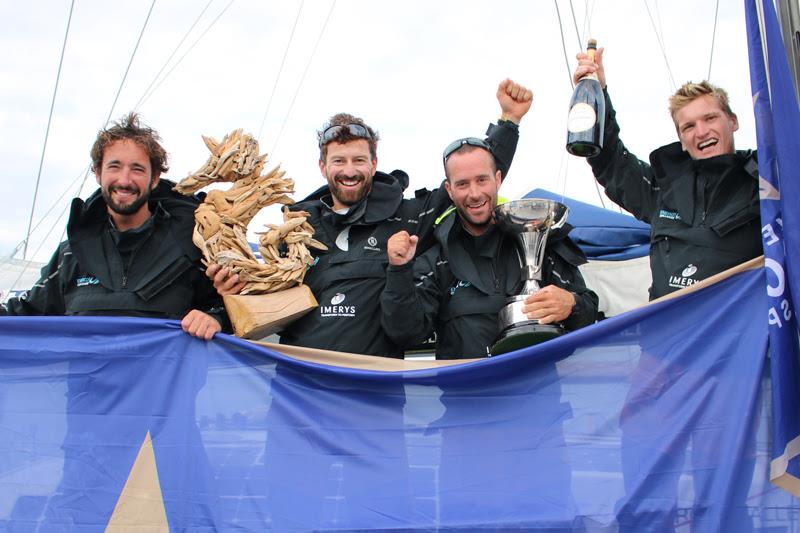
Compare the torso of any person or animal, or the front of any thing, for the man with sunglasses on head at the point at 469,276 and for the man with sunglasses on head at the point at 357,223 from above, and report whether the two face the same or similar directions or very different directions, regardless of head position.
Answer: same or similar directions

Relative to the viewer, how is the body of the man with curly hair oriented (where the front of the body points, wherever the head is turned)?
toward the camera

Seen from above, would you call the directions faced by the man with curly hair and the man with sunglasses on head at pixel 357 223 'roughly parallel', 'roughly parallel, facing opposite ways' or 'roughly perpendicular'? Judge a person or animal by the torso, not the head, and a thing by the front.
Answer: roughly parallel

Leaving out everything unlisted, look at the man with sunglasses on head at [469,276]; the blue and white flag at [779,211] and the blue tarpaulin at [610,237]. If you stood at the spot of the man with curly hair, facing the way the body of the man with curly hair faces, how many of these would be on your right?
0

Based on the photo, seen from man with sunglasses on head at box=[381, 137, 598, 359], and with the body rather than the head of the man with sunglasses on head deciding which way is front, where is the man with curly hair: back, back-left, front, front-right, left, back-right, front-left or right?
right

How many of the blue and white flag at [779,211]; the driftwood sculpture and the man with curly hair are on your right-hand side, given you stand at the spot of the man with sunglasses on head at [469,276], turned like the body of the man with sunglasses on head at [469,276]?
2

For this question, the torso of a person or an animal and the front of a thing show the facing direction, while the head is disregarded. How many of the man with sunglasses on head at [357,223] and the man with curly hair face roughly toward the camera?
2

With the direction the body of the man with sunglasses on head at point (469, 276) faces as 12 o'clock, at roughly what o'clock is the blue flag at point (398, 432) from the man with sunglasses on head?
The blue flag is roughly at 1 o'clock from the man with sunglasses on head.

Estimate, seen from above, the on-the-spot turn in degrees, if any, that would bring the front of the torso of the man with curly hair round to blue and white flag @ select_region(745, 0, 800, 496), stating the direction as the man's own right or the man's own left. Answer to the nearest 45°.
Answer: approximately 45° to the man's own left

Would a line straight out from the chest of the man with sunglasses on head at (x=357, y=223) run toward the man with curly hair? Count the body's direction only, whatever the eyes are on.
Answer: no

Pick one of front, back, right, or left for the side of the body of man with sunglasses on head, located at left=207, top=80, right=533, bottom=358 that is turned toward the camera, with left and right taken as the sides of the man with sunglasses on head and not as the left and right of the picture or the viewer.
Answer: front

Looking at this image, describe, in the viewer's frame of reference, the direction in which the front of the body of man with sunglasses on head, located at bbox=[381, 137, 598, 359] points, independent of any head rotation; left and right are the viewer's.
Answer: facing the viewer

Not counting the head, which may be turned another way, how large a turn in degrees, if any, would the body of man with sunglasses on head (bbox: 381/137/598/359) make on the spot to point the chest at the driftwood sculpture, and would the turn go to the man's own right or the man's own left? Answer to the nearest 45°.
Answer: approximately 90° to the man's own right

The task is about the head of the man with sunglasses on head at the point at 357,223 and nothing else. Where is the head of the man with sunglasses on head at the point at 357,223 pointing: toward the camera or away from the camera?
toward the camera

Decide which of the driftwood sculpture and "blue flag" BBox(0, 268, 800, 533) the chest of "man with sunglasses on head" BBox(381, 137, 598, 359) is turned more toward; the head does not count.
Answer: the blue flag

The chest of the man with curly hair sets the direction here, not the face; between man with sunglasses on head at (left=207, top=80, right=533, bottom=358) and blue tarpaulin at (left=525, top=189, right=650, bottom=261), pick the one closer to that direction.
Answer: the man with sunglasses on head

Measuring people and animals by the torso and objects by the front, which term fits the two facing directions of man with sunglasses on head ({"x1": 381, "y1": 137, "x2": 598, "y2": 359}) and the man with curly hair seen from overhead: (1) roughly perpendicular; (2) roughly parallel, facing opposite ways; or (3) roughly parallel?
roughly parallel

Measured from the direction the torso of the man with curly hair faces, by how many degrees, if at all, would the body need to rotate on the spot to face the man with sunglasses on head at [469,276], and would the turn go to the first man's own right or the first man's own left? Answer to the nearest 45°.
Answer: approximately 45° to the first man's own left
